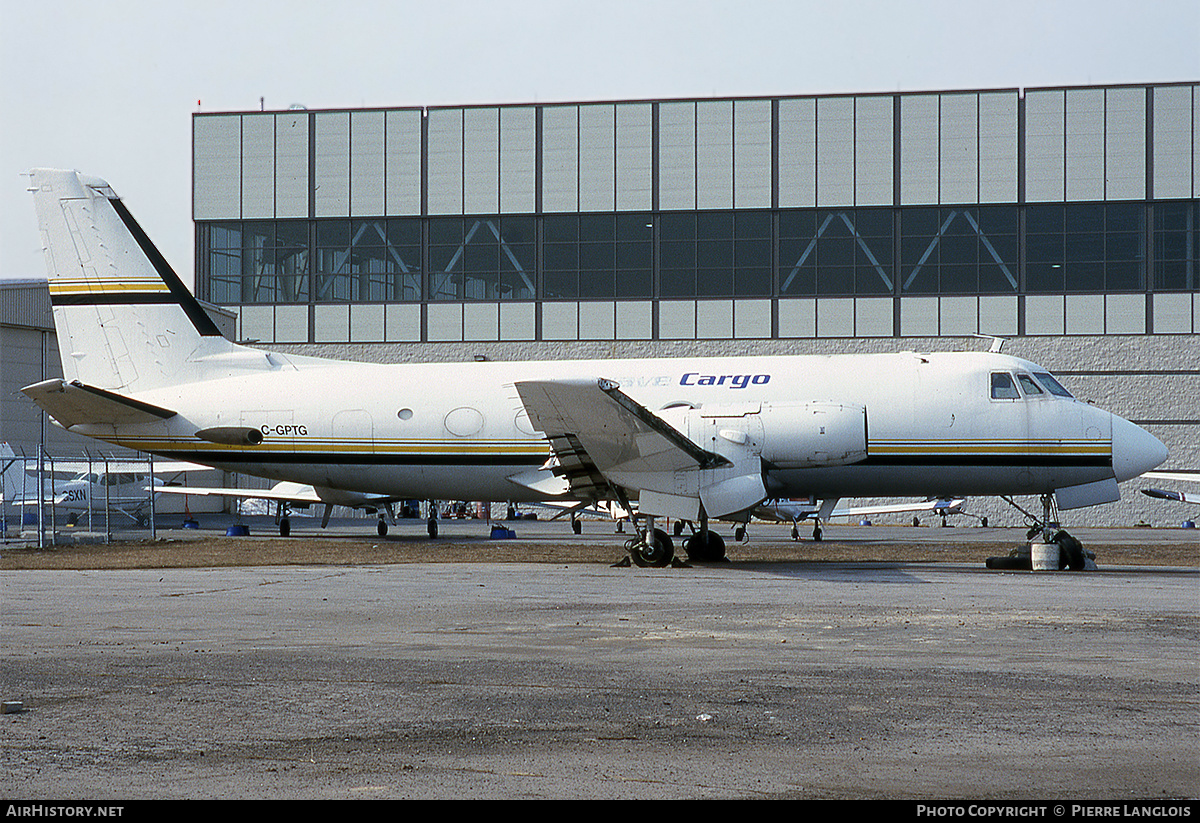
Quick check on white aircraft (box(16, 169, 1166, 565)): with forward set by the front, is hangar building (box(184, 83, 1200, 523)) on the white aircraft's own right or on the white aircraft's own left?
on the white aircraft's own left

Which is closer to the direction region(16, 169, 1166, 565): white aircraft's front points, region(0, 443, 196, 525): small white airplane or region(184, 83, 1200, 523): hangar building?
the hangar building

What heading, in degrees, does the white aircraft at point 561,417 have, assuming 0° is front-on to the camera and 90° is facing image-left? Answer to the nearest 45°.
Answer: approximately 270°

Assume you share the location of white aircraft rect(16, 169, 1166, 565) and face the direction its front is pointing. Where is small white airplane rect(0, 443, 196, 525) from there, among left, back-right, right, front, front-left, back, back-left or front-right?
back-left
